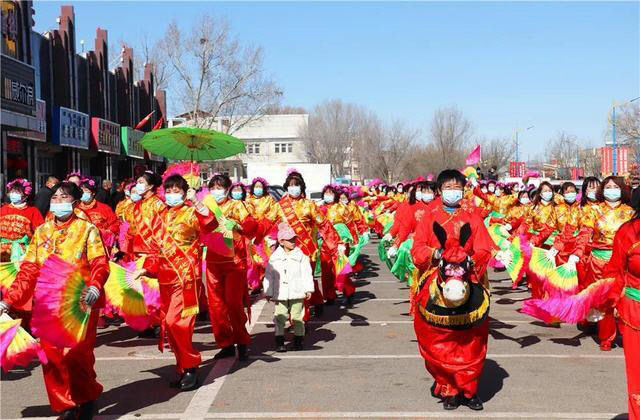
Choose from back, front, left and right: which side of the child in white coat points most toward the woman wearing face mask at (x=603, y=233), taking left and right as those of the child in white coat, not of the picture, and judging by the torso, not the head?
left

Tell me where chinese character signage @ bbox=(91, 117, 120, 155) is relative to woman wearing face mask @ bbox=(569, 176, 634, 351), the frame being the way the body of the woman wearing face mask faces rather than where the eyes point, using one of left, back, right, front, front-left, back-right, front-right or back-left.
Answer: back-right

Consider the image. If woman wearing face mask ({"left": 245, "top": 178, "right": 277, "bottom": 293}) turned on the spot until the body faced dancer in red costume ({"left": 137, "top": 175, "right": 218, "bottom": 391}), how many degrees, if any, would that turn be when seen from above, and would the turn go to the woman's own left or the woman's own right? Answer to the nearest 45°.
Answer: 0° — they already face them

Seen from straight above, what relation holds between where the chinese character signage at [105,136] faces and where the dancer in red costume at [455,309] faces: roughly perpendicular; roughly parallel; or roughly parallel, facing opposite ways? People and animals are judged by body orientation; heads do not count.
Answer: roughly perpendicular

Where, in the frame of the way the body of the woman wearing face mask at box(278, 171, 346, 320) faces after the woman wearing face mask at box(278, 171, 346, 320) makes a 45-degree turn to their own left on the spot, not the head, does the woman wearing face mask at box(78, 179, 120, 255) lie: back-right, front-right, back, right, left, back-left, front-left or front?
back-right

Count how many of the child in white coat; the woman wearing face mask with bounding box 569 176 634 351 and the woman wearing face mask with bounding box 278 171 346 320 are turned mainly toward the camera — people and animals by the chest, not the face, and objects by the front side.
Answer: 3

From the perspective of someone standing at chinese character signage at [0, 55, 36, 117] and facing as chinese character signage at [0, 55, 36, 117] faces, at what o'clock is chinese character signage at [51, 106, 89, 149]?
chinese character signage at [51, 106, 89, 149] is roughly at 8 o'clock from chinese character signage at [0, 55, 36, 117].

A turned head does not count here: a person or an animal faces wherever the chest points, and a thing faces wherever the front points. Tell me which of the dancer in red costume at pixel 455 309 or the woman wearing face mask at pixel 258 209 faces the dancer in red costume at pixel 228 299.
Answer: the woman wearing face mask

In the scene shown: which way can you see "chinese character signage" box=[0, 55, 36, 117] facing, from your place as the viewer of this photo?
facing the viewer and to the right of the viewer

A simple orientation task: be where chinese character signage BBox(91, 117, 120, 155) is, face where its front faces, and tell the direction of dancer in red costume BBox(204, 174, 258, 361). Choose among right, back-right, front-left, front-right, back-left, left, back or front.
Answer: front-right

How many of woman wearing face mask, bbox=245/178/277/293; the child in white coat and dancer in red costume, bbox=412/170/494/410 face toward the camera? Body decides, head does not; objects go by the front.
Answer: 3

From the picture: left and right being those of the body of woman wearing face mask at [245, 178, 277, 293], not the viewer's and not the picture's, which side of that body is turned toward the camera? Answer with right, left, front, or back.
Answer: front

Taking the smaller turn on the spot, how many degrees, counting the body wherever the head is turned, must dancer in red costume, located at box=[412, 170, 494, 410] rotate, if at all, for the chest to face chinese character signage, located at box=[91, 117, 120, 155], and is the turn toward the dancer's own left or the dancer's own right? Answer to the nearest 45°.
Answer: approximately 135° to the dancer's own right

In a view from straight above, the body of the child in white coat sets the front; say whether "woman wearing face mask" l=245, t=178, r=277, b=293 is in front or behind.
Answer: behind

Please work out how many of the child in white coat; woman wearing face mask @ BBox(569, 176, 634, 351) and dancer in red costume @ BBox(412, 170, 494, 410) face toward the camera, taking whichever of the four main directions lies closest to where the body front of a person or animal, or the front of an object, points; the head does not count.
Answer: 3

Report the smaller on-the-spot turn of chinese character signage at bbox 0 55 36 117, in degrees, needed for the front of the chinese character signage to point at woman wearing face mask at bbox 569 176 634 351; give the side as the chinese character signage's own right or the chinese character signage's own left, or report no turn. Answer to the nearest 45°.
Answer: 0° — it already faces them
